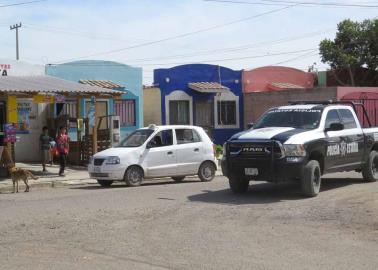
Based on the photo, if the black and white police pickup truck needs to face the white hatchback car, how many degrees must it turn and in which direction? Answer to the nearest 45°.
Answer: approximately 90° to its right

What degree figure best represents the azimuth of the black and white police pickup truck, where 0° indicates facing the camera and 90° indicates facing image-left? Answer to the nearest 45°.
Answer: approximately 45°

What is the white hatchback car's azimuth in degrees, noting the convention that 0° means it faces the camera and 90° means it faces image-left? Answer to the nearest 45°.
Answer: approximately 45°

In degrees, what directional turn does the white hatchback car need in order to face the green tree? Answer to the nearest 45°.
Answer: approximately 180°

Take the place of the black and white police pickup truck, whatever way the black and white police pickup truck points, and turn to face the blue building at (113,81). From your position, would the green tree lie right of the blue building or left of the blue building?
right

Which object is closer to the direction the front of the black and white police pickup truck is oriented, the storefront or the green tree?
the storefront

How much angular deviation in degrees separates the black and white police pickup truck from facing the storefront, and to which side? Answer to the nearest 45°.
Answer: approximately 90° to its right

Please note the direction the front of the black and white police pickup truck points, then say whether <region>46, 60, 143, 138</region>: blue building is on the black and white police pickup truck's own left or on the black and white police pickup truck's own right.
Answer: on the black and white police pickup truck's own right

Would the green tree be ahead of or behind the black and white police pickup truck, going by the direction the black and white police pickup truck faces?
behind
